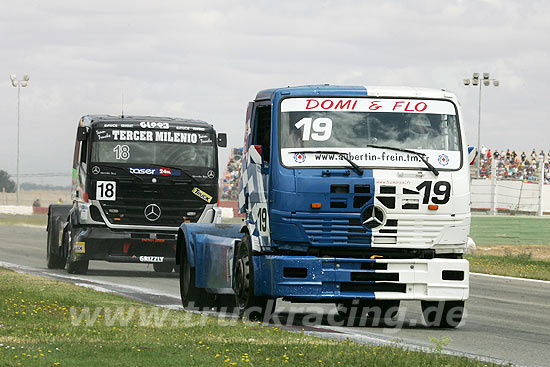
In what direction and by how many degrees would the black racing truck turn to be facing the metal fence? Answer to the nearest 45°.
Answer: approximately 135° to its left

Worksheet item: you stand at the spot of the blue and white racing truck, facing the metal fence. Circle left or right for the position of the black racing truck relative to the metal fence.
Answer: left

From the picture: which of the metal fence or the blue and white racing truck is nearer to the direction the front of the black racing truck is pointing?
the blue and white racing truck

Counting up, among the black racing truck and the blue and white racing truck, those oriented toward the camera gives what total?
2

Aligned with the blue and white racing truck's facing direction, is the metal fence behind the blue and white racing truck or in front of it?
behind

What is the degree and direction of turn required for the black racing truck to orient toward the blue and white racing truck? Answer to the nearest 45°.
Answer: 0° — it already faces it

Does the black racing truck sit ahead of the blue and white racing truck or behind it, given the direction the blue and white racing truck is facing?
behind

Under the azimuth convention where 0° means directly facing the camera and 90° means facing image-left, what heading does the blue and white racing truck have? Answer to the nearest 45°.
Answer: approximately 0°
